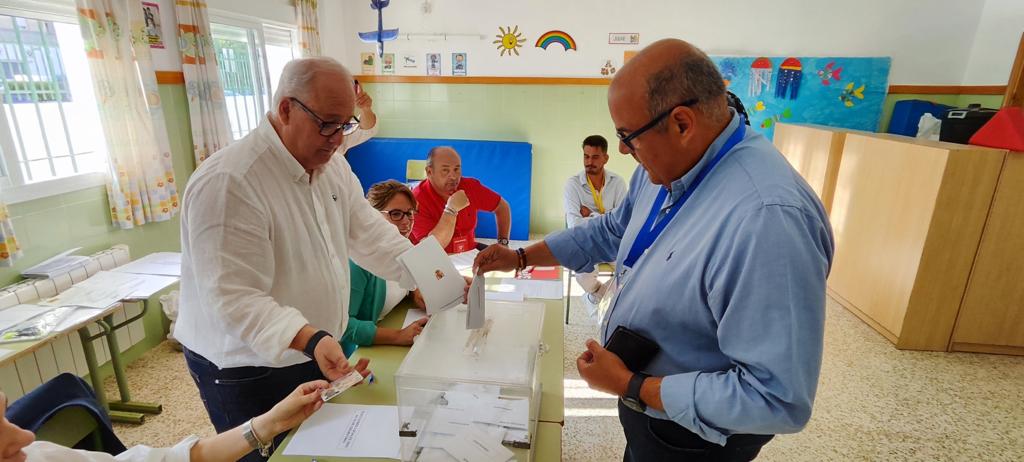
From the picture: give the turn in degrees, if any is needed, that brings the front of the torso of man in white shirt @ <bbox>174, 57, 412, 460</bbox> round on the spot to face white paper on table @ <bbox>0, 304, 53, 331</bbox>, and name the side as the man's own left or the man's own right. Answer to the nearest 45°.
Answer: approximately 180°

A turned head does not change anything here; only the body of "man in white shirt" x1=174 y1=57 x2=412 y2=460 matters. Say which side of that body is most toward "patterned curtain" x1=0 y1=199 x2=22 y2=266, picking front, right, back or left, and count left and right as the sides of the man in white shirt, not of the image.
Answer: back

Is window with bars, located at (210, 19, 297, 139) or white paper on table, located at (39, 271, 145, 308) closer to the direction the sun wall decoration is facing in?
the white paper on table

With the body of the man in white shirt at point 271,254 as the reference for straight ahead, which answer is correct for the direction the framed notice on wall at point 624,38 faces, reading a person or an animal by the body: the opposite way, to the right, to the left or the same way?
to the right

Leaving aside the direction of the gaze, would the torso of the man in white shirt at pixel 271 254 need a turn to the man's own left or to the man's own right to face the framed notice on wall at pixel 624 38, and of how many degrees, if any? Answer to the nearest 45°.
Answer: approximately 90° to the man's own left

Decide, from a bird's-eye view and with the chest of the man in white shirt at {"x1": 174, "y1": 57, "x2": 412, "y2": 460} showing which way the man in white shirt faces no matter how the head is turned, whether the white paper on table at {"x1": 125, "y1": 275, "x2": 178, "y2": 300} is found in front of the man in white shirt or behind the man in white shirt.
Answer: behind

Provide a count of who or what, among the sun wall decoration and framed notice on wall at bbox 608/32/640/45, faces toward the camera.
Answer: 2

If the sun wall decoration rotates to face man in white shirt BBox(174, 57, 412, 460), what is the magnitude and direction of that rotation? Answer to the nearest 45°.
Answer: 0° — it already faces them

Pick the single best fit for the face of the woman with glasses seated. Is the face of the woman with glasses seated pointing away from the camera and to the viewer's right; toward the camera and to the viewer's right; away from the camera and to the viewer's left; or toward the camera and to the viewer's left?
toward the camera and to the viewer's right

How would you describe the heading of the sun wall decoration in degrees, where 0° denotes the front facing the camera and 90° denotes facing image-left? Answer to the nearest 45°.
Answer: approximately 0°

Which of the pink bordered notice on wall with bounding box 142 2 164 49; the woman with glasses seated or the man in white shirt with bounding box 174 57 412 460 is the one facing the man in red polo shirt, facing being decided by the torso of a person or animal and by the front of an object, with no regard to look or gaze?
the pink bordered notice on wall

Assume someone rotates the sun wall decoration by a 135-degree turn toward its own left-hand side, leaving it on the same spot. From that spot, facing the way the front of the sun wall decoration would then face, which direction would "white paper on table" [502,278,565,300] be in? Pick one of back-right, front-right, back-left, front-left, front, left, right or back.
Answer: back-right

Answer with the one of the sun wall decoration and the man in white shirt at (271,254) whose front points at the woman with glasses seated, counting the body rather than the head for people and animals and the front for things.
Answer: the sun wall decoration

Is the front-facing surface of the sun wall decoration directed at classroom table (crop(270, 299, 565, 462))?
yes

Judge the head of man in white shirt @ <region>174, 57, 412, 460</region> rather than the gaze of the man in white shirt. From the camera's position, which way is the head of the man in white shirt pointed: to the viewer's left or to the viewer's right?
to the viewer's right
